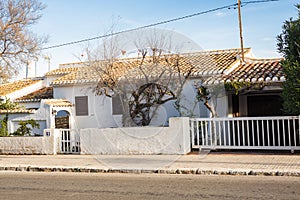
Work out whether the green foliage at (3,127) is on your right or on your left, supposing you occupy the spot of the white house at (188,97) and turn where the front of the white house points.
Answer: on your right

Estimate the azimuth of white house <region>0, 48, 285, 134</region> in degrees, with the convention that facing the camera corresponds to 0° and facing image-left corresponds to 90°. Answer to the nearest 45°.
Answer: approximately 0°

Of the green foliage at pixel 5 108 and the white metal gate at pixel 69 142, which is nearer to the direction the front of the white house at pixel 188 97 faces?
the white metal gate

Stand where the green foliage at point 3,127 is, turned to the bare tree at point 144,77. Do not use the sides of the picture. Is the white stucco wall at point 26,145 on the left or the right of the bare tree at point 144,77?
right

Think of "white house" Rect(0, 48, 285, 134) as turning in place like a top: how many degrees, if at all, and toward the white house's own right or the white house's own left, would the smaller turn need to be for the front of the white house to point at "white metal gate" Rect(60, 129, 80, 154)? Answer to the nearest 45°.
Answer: approximately 45° to the white house's own right

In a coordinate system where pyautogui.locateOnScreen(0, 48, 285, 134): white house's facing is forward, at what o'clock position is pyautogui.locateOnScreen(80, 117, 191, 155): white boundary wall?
The white boundary wall is roughly at 1 o'clock from the white house.

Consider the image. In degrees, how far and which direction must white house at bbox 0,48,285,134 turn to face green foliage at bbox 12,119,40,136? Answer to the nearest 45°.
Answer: approximately 90° to its right

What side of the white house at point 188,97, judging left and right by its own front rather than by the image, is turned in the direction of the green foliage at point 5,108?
right

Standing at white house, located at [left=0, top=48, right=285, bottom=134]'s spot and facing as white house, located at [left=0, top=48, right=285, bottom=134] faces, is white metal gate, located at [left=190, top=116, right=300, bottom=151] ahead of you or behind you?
ahead
